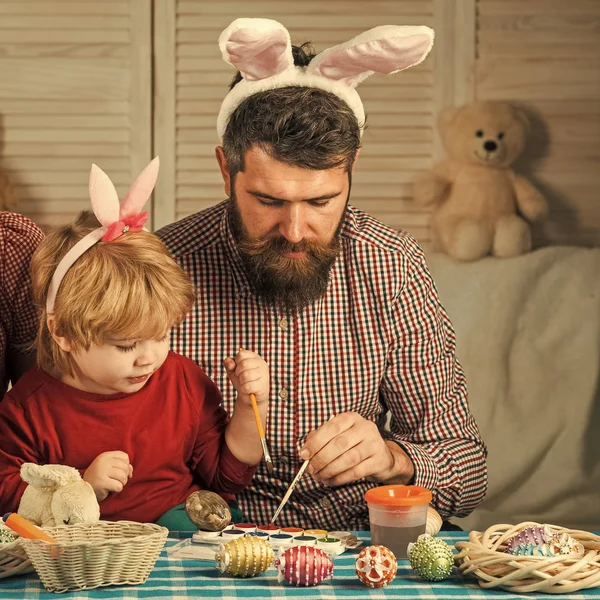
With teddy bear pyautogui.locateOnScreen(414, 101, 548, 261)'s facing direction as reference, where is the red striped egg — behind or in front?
in front

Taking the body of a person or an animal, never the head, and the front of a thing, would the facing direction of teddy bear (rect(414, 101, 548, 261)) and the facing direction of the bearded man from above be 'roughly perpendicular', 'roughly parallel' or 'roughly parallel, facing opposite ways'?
roughly parallel

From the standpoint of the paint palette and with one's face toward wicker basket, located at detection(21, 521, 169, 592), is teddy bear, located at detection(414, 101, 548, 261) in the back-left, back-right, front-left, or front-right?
back-right

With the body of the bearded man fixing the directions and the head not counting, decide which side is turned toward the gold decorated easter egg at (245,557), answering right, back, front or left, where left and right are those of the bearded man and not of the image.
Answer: front

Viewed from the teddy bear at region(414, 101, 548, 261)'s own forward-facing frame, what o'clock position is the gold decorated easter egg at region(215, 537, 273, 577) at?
The gold decorated easter egg is roughly at 12 o'clock from the teddy bear.

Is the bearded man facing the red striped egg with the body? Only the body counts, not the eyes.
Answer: yes

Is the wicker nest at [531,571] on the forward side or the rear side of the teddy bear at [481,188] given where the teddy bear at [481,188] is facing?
on the forward side

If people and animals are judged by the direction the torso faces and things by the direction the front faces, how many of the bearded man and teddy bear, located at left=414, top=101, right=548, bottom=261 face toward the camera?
2

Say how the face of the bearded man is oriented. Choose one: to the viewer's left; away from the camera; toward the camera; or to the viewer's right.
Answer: toward the camera

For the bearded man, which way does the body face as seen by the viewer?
toward the camera

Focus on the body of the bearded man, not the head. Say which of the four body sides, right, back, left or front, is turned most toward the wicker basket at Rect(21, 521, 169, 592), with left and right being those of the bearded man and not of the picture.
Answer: front

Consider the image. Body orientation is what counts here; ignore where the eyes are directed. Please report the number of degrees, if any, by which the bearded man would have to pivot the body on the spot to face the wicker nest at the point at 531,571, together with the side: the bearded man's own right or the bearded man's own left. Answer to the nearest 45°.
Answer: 0° — they already face it

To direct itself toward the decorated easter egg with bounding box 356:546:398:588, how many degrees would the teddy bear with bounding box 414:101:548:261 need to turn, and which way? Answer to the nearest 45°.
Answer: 0° — it already faces it

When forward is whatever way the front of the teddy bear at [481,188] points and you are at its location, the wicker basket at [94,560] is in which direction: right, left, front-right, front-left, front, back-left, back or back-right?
front
